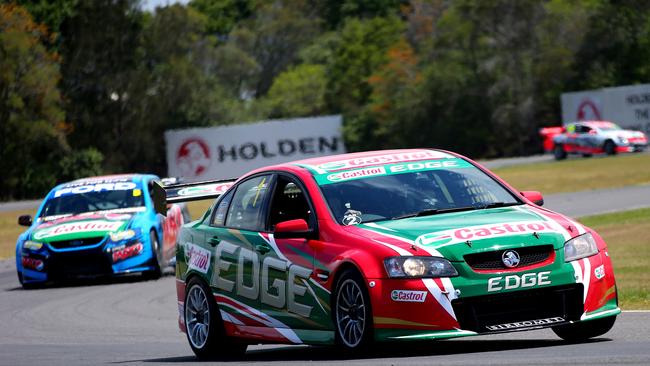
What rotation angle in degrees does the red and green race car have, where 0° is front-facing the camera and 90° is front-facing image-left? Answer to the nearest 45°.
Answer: approximately 315°

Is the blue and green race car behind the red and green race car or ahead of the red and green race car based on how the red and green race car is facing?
behind
